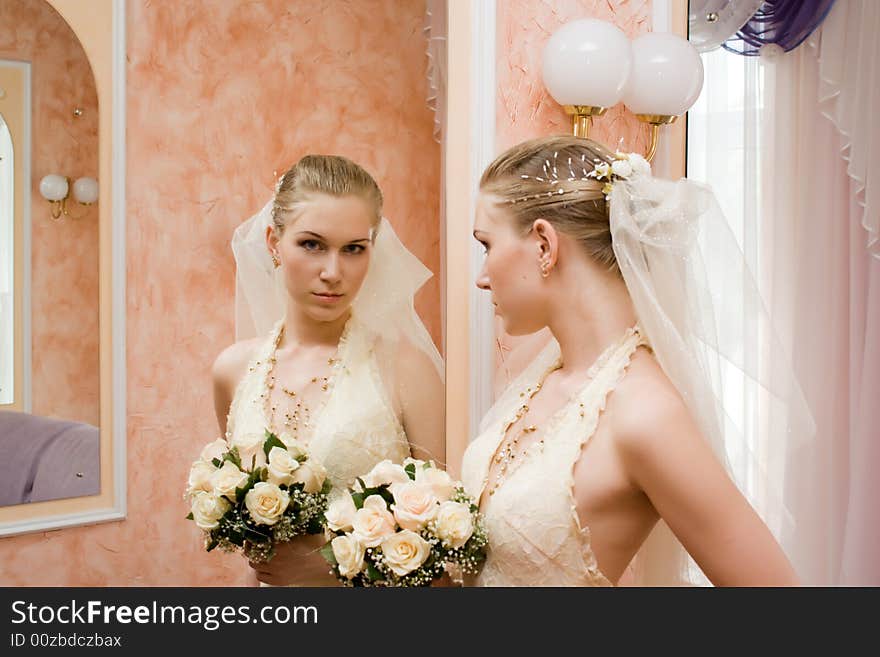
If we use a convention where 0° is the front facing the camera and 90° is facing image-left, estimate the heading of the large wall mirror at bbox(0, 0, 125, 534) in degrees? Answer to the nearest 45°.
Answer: approximately 315°

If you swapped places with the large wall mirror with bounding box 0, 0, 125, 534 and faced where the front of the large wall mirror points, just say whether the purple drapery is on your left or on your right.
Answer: on your left

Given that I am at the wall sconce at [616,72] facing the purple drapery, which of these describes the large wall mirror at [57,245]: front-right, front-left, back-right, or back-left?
back-left

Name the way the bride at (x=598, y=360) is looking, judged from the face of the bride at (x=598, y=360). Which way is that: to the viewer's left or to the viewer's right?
to the viewer's left
